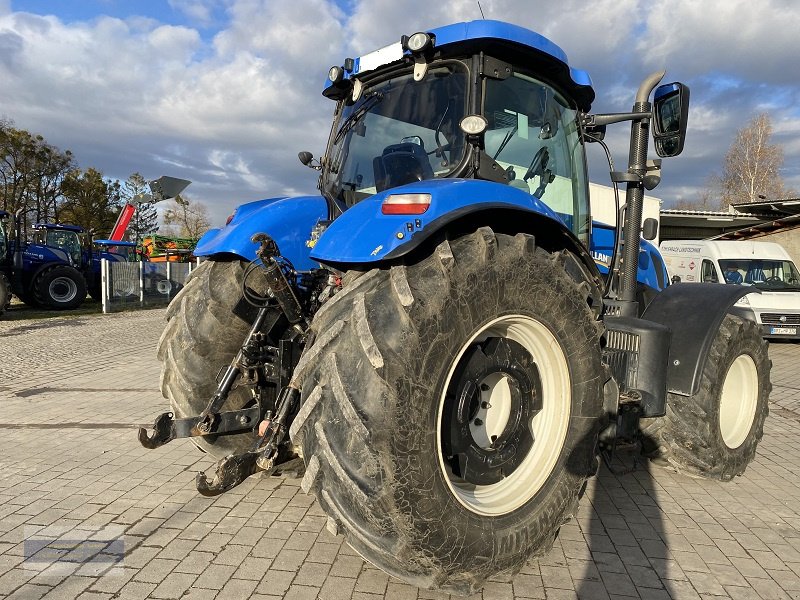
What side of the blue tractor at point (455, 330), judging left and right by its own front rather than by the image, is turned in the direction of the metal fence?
left

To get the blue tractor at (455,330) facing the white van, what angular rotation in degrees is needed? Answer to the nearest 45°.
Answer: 0° — it already faces it

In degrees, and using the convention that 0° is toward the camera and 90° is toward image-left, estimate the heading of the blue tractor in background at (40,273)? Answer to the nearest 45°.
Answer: approximately 45°

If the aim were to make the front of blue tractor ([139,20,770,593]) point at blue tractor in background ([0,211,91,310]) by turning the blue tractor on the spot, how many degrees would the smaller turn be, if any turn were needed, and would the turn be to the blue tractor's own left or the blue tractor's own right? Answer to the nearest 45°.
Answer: approximately 90° to the blue tractor's own left

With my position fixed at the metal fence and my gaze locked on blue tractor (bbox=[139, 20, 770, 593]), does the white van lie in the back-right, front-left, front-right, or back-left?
front-left

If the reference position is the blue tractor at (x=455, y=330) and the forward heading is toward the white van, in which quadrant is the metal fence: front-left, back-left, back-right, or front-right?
front-left

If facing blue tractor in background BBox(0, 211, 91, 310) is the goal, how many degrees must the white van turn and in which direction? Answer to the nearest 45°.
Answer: approximately 135° to its right

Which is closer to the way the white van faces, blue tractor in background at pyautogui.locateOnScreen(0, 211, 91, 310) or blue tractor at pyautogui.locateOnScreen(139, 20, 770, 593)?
the blue tractor

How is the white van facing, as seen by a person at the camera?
facing the viewer and to the right of the viewer

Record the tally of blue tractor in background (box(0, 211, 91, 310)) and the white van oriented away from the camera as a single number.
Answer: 0

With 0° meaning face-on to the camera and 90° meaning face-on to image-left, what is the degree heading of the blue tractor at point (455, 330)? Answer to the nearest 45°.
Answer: approximately 225°

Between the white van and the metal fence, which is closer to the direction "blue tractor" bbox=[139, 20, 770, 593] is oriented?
the white van

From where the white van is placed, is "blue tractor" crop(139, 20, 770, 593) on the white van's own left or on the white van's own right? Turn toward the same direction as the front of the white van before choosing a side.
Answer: on the white van's own right

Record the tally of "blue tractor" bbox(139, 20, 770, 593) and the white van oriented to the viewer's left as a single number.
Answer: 0
